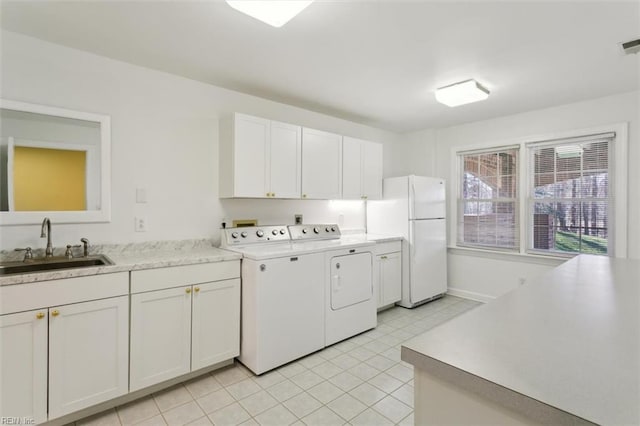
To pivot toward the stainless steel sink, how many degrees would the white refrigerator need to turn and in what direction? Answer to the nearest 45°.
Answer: approximately 90° to its right

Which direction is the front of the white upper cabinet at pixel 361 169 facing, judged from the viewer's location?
facing the viewer and to the right of the viewer

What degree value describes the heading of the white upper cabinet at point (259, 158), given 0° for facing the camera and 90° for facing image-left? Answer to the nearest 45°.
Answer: approximately 315°

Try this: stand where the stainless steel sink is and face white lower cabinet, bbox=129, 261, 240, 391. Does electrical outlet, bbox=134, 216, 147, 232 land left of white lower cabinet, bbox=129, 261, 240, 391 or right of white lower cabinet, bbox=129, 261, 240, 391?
left

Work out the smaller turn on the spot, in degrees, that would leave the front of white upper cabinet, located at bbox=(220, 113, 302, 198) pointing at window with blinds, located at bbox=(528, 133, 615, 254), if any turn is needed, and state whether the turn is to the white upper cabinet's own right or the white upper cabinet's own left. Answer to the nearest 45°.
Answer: approximately 45° to the white upper cabinet's own left

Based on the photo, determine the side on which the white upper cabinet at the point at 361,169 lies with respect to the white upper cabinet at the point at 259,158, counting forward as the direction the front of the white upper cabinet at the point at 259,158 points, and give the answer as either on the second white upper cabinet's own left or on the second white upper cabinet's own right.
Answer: on the second white upper cabinet's own left

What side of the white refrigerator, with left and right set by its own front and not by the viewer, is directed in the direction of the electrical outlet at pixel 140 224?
right

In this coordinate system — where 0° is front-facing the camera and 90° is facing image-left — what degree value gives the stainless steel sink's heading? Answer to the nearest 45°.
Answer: approximately 0°

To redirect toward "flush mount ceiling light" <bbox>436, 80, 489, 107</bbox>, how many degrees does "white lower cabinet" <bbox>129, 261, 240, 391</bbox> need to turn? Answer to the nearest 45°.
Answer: approximately 45° to its left

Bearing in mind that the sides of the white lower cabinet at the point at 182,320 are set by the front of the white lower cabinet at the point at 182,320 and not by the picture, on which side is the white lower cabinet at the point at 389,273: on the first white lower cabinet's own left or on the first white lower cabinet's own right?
on the first white lower cabinet's own left

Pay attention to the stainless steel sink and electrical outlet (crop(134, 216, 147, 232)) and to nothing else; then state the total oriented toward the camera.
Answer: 2

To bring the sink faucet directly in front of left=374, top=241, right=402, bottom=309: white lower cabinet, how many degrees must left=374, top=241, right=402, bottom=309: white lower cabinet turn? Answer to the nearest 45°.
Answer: approximately 90° to its right

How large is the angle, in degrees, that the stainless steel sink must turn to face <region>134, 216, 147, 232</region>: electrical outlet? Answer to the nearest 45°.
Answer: approximately 90° to its left

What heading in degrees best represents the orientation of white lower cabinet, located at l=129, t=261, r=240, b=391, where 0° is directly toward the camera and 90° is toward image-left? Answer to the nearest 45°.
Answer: approximately 315°

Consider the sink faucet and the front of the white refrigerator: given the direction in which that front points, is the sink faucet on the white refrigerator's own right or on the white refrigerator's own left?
on the white refrigerator's own right
